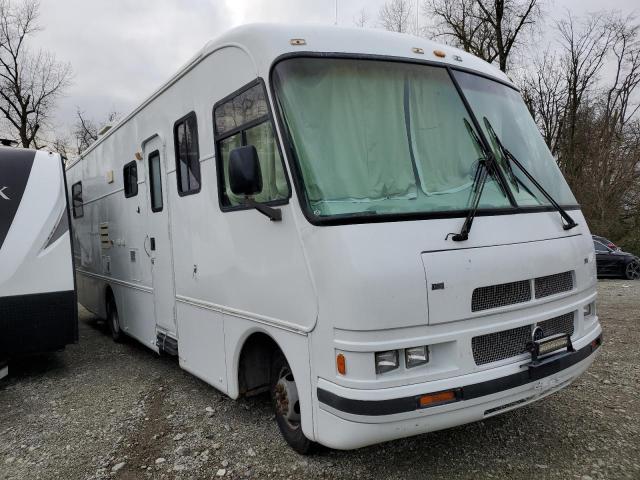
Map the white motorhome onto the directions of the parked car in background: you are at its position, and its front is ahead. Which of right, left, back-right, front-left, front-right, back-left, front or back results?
right

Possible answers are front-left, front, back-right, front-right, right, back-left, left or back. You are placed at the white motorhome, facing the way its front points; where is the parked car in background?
left

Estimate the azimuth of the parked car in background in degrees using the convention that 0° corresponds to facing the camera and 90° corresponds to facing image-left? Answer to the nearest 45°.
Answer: approximately 270°

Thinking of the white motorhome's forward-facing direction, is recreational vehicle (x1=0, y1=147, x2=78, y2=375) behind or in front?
behind

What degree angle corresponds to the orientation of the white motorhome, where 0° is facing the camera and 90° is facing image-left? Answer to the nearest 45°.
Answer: approximately 315°
